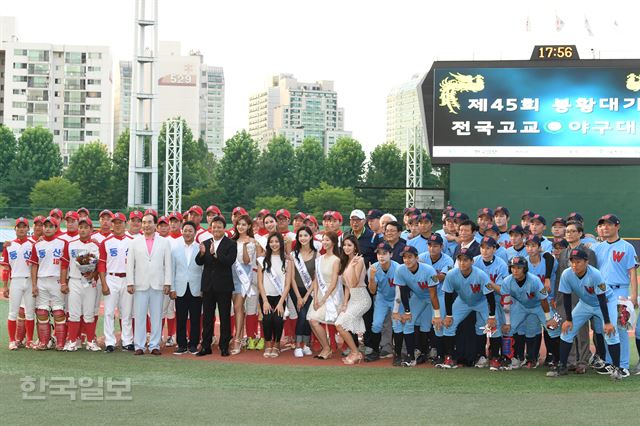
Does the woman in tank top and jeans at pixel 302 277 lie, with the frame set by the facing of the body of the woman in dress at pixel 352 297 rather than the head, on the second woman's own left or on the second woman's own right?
on the second woman's own right

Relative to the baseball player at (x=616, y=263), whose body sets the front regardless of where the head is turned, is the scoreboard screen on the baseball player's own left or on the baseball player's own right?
on the baseball player's own right

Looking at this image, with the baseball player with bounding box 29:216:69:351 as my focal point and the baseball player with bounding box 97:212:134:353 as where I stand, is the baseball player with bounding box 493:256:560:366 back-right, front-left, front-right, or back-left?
back-left

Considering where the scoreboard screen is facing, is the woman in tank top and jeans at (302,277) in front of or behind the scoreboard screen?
in front

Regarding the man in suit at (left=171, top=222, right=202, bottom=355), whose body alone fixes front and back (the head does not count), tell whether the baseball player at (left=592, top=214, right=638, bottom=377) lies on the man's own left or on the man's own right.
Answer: on the man's own left

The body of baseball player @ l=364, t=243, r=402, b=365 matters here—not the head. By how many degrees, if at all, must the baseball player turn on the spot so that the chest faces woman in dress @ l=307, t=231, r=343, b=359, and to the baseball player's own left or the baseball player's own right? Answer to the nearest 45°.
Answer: approximately 90° to the baseball player's own right

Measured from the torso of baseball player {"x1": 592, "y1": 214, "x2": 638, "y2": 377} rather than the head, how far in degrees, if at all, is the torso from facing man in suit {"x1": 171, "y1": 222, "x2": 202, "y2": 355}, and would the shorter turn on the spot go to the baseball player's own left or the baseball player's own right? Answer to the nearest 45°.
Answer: approximately 45° to the baseball player's own right

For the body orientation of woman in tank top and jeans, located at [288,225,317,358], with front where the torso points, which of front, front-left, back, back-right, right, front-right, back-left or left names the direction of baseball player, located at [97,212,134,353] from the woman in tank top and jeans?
right

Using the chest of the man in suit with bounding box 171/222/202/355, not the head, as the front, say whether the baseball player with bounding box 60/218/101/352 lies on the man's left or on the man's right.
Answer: on the man's right

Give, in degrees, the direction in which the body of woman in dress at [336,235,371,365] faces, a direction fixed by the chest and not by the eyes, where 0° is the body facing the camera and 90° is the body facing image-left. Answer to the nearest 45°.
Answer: approximately 45°

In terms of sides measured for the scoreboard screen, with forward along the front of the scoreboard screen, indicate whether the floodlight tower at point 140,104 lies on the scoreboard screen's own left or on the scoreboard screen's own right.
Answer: on the scoreboard screen's own right

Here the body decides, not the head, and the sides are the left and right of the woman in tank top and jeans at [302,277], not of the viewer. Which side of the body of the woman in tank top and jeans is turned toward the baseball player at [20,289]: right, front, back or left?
right

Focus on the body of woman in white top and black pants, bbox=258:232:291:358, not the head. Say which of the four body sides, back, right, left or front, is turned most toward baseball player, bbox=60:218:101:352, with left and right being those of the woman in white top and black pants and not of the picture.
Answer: right
